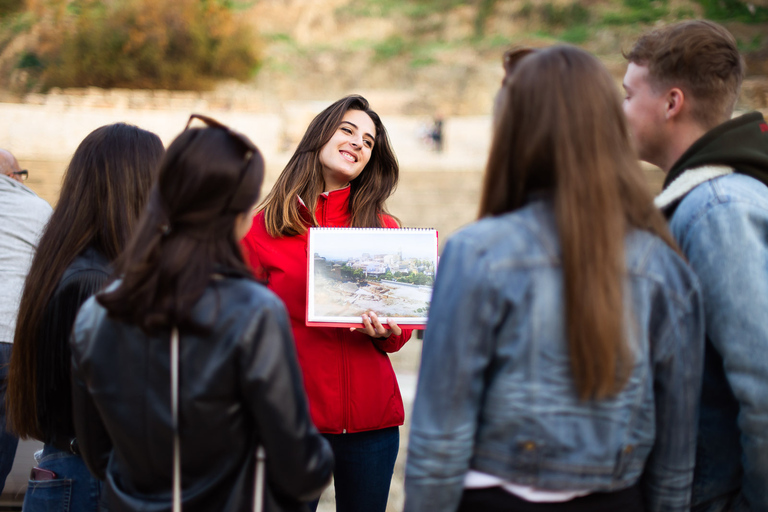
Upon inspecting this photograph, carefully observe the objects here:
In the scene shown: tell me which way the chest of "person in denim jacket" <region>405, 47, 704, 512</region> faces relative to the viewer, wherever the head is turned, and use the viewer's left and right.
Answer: facing away from the viewer

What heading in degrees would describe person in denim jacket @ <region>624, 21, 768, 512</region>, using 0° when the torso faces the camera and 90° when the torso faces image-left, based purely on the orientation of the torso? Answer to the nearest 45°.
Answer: approximately 135°

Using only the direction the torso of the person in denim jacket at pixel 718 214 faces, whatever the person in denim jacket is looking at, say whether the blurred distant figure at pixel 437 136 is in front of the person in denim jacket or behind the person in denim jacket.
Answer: in front

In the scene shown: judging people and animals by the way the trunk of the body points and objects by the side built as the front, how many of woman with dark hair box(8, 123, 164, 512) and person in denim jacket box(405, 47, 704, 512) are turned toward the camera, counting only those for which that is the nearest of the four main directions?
0

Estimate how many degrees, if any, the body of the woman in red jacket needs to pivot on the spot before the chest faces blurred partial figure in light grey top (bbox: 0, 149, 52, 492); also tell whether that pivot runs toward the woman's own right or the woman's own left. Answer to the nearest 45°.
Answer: approximately 90° to the woman's own right

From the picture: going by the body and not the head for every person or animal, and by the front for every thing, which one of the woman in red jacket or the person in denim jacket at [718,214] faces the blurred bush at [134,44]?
the person in denim jacket

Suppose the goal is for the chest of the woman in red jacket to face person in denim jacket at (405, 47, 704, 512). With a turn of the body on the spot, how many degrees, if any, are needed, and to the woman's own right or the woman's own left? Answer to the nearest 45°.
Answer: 0° — they already face them

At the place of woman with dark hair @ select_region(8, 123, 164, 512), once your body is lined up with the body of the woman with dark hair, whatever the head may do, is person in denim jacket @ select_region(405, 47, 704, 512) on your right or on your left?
on your right

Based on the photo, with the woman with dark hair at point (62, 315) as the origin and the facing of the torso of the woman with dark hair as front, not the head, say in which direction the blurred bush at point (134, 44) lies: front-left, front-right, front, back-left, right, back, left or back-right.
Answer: front-left

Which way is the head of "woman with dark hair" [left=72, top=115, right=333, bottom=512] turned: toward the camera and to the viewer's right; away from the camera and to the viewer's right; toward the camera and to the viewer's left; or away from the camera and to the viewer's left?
away from the camera and to the viewer's right

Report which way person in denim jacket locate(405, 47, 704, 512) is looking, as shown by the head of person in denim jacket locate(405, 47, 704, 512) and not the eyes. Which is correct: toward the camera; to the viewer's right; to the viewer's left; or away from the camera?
away from the camera

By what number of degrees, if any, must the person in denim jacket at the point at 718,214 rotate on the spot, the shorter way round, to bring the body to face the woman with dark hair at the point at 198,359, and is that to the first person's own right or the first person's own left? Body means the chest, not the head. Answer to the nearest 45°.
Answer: approximately 90° to the first person's own left

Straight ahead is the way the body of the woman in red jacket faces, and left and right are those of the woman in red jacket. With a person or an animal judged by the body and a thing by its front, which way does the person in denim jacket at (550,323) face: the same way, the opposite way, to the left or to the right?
the opposite way
